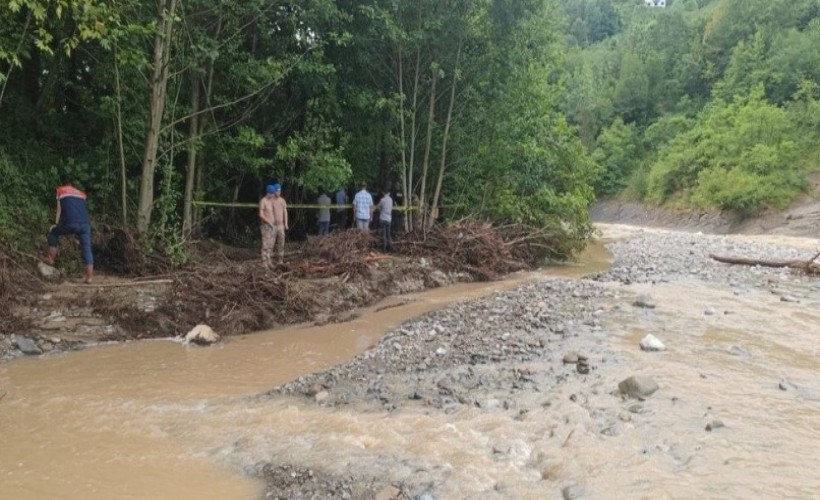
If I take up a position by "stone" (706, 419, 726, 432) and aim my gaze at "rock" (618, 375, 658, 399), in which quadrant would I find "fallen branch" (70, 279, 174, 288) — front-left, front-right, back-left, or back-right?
front-left

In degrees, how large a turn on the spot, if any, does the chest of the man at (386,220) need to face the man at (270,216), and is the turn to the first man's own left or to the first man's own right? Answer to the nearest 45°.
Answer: approximately 135° to the first man's own left

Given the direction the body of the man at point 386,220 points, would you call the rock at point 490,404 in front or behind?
behind

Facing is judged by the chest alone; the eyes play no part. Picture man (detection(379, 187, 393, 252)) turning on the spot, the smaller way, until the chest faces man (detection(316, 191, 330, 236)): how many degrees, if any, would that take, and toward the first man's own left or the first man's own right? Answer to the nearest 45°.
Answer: approximately 45° to the first man's own left

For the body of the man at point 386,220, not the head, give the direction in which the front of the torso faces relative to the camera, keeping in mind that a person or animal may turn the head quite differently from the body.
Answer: away from the camera

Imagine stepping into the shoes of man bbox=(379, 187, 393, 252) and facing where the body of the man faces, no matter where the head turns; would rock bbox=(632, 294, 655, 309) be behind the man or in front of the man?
behind

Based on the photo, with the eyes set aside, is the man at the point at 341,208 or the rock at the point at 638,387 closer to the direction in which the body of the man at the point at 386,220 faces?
the man

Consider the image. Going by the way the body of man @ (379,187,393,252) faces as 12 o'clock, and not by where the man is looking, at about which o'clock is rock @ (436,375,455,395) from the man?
The rock is roughly at 6 o'clock from the man.

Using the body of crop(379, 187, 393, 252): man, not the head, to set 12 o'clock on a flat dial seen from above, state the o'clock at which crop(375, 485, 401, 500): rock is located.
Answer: The rock is roughly at 6 o'clock from the man.

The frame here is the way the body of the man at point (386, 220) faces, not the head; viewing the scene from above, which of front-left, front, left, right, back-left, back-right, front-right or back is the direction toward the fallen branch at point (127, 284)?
back-left

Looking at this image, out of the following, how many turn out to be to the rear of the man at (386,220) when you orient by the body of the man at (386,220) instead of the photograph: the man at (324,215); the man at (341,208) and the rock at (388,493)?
1

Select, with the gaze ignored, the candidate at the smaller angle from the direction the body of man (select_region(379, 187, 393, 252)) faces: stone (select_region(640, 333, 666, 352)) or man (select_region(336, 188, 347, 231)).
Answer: the man

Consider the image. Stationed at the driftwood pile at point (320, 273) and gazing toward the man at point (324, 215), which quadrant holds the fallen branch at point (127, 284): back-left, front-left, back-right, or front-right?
back-left

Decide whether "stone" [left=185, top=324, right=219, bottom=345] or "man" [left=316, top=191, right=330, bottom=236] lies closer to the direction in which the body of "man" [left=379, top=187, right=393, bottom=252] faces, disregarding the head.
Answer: the man

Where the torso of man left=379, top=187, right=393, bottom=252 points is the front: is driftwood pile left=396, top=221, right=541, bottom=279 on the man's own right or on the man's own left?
on the man's own right

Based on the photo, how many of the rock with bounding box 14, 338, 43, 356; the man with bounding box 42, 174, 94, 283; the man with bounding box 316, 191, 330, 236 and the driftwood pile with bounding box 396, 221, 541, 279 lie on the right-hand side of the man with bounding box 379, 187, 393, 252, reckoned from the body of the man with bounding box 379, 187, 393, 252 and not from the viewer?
1
